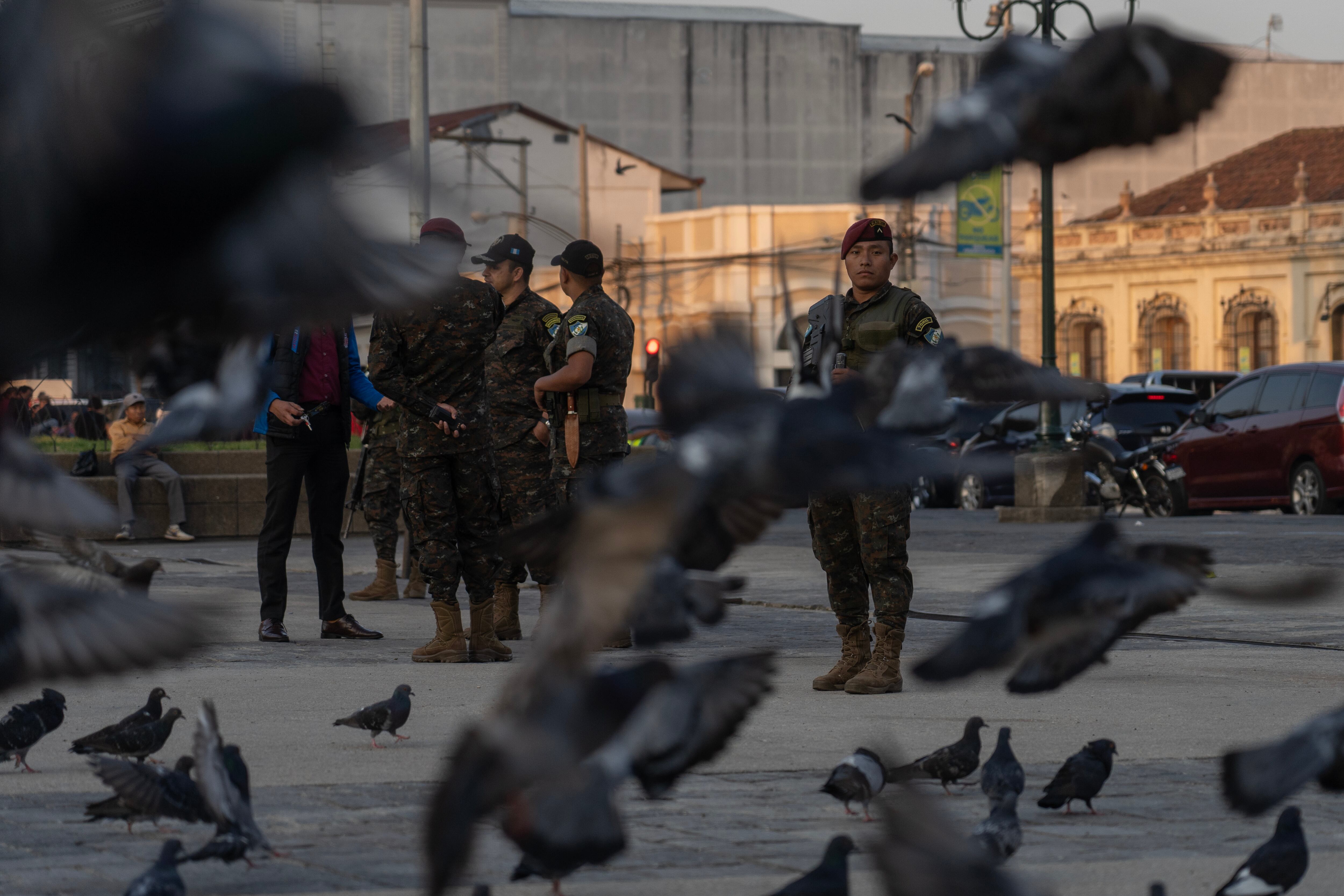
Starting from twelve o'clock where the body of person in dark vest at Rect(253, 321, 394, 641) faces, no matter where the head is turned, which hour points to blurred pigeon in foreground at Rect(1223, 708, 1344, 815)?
The blurred pigeon in foreground is roughly at 1 o'clock from the person in dark vest.

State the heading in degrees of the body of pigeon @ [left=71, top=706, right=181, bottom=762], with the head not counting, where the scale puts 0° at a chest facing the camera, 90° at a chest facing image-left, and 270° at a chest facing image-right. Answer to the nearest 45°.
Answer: approximately 270°

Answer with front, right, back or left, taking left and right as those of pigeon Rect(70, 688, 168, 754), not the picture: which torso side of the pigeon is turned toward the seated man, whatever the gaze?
left

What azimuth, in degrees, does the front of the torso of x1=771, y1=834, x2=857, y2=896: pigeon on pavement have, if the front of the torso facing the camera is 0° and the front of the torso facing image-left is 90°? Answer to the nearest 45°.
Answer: approximately 270°

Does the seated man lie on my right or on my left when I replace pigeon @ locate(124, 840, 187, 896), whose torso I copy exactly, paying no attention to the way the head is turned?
on my left

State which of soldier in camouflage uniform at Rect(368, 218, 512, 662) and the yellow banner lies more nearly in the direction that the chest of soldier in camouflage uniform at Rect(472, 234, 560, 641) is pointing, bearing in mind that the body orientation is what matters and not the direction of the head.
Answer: the soldier in camouflage uniform

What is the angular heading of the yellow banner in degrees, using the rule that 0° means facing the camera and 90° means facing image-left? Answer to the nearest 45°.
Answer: approximately 0°

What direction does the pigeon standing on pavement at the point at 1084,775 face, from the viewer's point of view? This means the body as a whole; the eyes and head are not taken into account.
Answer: to the viewer's right

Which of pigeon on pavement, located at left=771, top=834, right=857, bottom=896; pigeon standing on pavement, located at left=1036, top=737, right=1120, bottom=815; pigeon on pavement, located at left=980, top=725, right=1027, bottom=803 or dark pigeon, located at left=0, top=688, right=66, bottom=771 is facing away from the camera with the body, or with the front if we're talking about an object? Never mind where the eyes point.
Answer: pigeon on pavement, located at left=980, top=725, right=1027, bottom=803

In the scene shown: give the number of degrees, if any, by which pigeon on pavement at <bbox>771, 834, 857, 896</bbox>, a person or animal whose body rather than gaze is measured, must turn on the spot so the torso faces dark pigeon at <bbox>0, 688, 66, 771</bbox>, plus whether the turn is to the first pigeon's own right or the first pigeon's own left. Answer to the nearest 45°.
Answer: approximately 135° to the first pigeon's own left
